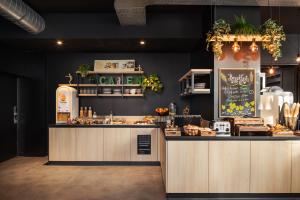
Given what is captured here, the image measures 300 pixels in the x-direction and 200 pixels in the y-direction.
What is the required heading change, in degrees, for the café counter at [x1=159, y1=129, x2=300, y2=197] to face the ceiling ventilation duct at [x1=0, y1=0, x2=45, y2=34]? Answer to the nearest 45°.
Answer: approximately 90° to its right

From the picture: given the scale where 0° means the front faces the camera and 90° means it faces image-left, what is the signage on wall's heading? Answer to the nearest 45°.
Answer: approximately 0°
